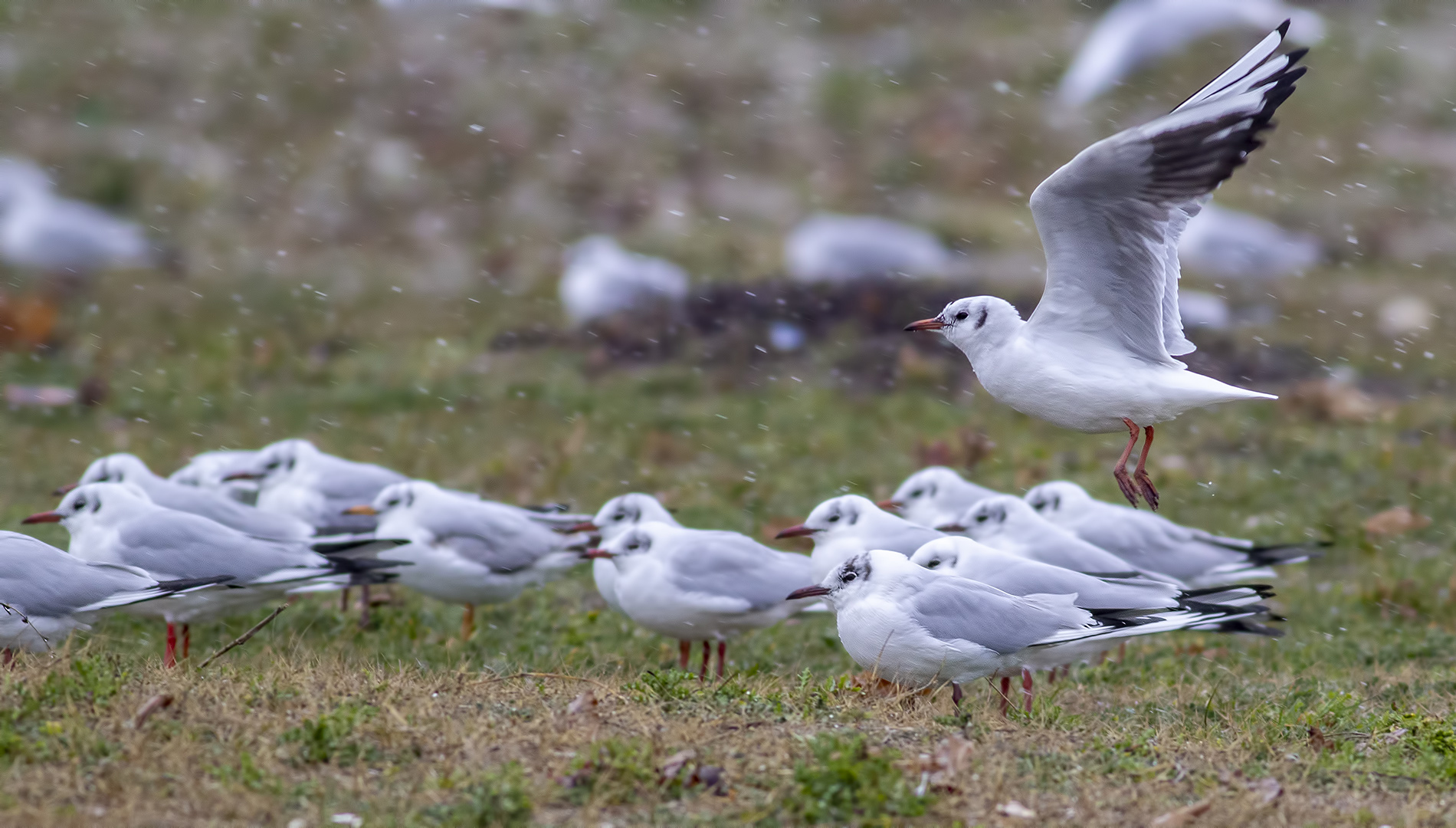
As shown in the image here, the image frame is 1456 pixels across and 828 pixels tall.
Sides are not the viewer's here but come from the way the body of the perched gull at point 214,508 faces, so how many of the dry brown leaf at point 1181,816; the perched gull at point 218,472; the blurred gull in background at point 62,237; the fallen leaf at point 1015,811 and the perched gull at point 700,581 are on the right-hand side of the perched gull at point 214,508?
2

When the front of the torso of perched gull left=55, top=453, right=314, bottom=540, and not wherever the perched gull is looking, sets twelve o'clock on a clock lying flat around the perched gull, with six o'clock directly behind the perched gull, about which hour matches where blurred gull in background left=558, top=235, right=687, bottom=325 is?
The blurred gull in background is roughly at 4 o'clock from the perched gull.

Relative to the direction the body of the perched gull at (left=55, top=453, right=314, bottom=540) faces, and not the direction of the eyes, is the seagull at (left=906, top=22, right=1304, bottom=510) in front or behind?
behind

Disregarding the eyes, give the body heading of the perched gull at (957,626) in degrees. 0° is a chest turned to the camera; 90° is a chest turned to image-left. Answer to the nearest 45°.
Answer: approximately 90°

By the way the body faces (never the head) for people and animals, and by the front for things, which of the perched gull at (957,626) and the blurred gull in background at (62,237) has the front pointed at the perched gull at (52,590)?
the perched gull at (957,626)

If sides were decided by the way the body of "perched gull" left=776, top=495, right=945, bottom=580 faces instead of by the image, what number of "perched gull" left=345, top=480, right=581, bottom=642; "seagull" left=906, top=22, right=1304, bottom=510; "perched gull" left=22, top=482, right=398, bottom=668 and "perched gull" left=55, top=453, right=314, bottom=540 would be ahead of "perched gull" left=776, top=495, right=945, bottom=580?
3

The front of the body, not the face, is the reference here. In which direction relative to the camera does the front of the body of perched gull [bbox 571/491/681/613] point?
to the viewer's left

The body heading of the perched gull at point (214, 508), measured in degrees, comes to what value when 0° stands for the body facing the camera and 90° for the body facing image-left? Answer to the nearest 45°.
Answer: approximately 90°

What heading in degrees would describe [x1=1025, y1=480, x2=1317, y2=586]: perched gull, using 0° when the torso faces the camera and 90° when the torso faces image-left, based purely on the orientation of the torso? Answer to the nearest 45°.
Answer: approximately 90°

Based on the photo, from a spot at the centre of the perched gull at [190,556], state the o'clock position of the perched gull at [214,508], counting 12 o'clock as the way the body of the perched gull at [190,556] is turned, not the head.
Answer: the perched gull at [214,508] is roughly at 3 o'clock from the perched gull at [190,556].

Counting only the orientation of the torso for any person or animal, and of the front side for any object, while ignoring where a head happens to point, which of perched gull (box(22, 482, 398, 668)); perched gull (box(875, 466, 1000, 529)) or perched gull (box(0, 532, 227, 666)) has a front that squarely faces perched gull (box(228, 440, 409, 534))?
perched gull (box(875, 466, 1000, 529))

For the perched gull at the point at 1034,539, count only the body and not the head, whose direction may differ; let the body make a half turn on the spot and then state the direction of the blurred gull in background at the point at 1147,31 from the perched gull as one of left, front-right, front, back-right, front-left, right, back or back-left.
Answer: left

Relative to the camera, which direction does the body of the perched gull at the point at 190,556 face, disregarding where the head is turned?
to the viewer's left

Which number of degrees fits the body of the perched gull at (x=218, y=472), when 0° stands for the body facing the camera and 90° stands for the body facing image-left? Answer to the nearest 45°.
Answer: approximately 90°

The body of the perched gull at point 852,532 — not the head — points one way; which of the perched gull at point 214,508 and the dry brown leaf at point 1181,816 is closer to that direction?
the perched gull
